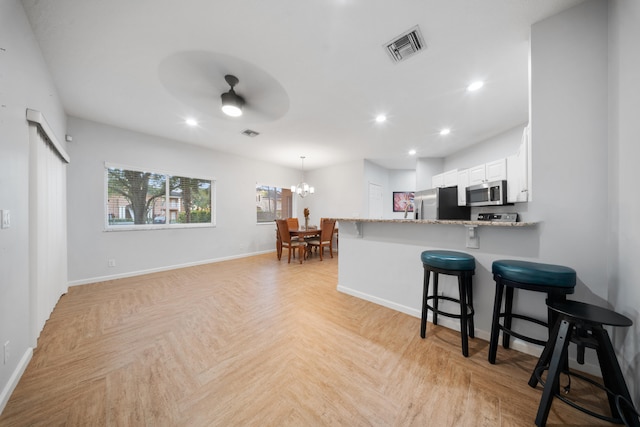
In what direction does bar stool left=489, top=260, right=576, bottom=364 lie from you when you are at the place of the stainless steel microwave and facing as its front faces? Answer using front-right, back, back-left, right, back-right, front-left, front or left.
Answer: front-left

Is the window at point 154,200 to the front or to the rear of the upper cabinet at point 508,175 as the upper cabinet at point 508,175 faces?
to the front

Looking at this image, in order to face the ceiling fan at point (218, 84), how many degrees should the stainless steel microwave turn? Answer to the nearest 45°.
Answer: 0° — it already faces it

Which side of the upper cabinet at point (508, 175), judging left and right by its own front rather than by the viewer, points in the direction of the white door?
right

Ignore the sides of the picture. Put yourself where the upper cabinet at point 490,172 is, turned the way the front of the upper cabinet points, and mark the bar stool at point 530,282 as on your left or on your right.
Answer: on your left

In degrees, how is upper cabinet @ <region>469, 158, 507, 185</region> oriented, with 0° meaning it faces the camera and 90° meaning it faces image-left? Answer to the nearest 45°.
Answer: approximately 45°

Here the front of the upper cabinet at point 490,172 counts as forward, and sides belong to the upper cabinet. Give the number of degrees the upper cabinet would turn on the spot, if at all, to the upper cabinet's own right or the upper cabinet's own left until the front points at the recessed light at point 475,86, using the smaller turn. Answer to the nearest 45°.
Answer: approximately 45° to the upper cabinet's own left
